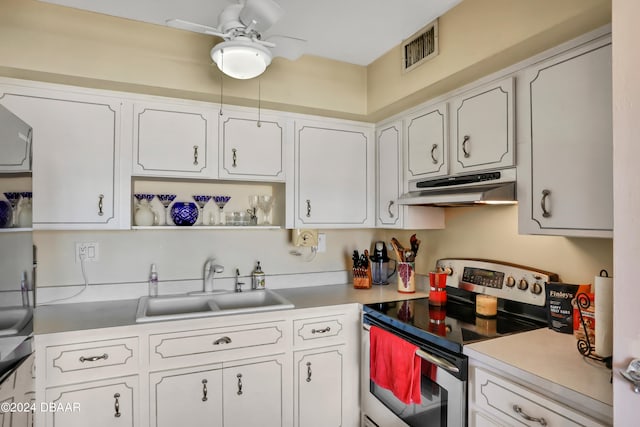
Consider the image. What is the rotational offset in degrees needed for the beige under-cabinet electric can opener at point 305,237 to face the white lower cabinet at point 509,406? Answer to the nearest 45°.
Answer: approximately 45° to its left

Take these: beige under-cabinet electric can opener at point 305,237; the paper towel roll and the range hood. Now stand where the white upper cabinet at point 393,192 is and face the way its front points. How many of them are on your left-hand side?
2

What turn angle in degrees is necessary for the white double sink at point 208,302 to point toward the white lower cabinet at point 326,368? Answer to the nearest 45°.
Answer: approximately 45° to its left

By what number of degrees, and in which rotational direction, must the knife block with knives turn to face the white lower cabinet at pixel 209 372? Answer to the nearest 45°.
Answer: approximately 45° to its right

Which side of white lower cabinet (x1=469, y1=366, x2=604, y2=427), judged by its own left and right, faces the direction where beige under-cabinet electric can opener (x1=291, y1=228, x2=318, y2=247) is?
right

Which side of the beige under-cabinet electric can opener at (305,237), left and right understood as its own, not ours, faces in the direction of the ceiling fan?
front

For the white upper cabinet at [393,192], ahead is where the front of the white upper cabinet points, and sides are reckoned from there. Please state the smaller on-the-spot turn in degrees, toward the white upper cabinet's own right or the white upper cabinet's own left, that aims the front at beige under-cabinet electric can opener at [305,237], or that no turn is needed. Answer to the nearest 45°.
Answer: approximately 45° to the white upper cabinet's own right

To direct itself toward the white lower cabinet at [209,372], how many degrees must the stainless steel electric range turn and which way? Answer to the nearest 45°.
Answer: approximately 45° to its right

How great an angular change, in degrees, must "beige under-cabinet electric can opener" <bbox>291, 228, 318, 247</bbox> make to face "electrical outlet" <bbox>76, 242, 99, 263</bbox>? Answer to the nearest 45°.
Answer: approximately 90° to its right

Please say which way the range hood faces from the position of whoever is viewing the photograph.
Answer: facing the viewer and to the left of the viewer

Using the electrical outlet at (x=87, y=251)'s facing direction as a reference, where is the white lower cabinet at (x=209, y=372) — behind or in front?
in front
